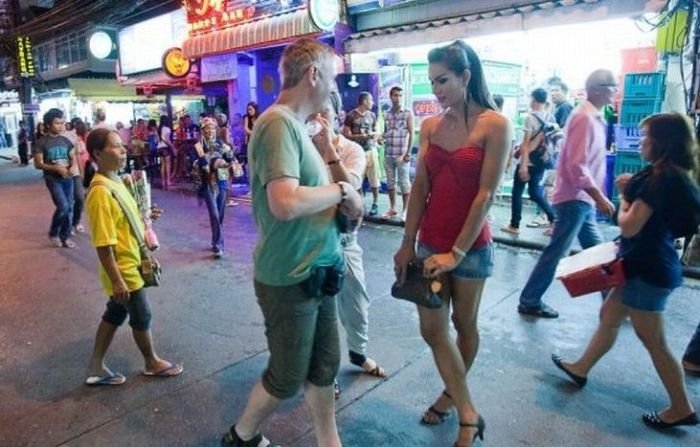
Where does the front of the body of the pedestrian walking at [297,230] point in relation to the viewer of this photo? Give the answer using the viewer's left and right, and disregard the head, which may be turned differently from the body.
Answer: facing to the right of the viewer

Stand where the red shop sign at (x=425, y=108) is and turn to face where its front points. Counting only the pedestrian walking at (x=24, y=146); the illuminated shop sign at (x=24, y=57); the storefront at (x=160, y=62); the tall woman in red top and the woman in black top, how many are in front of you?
2

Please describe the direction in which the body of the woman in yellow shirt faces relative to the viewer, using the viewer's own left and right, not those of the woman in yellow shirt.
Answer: facing to the right of the viewer

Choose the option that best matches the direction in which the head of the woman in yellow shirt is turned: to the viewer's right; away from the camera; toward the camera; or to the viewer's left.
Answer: to the viewer's right

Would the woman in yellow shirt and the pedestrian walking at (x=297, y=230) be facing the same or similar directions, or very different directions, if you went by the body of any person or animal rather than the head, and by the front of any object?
same or similar directions

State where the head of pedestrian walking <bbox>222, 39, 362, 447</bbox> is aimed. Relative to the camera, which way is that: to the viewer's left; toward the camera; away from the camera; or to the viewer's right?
to the viewer's right

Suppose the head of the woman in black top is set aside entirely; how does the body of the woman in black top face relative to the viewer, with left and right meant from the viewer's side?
facing to the left of the viewer

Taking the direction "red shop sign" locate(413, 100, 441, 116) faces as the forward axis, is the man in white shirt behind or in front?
in front

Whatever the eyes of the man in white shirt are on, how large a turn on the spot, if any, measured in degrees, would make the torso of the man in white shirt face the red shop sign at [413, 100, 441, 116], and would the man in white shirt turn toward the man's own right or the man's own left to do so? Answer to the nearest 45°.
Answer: approximately 180°

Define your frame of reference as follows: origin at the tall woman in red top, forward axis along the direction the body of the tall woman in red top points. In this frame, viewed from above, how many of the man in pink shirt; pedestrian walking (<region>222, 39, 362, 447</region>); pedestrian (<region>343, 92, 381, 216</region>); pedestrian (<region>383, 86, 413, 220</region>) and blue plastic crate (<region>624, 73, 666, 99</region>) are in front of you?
1

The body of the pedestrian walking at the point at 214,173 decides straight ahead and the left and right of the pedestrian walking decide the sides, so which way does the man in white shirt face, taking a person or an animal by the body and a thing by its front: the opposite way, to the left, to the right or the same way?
the same way

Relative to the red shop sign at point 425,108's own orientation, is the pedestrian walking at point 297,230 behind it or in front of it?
in front

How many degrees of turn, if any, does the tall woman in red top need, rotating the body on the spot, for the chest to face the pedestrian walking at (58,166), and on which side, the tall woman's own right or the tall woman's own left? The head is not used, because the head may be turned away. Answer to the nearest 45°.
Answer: approximately 90° to the tall woman's own right

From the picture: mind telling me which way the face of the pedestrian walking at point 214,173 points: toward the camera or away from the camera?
toward the camera

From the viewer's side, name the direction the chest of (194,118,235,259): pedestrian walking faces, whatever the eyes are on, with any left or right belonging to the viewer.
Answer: facing the viewer

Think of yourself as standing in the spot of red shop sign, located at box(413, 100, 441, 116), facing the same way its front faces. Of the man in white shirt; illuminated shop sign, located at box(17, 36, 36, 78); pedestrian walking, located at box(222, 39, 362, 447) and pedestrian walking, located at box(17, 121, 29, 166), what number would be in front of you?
2

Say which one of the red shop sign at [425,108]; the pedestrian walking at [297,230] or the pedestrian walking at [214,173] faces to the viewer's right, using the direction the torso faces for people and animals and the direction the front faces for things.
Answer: the pedestrian walking at [297,230]

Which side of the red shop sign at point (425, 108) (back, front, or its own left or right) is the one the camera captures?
front
